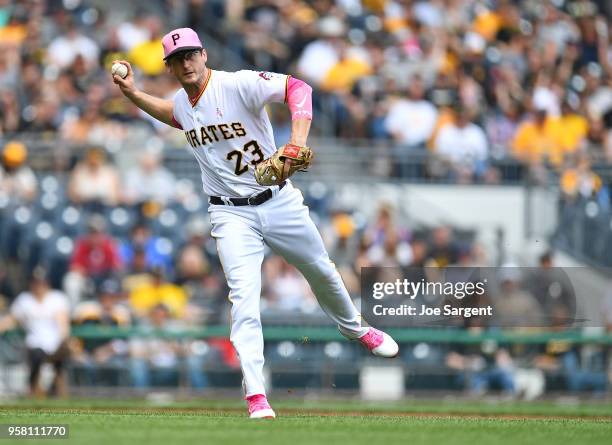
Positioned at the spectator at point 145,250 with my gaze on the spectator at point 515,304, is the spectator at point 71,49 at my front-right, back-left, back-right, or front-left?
back-left

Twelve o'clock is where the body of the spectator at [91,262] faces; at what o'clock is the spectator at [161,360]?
the spectator at [161,360] is roughly at 11 o'clock from the spectator at [91,262].

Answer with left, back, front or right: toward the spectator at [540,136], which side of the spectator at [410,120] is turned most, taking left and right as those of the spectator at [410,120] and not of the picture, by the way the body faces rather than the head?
left

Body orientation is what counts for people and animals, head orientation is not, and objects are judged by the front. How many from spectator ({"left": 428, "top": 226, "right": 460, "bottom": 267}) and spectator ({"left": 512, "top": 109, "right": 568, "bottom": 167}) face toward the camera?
2

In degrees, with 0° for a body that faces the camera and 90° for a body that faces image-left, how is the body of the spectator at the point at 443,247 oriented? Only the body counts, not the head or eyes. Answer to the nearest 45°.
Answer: approximately 0°

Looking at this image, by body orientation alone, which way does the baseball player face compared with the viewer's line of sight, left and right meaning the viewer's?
facing the viewer

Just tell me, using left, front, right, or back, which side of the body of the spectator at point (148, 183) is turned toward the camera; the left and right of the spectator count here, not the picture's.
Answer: front

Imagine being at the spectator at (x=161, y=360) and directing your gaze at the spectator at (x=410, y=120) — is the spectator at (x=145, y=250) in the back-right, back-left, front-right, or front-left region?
front-left

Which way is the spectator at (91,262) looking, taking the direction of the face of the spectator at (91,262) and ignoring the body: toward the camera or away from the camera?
toward the camera
